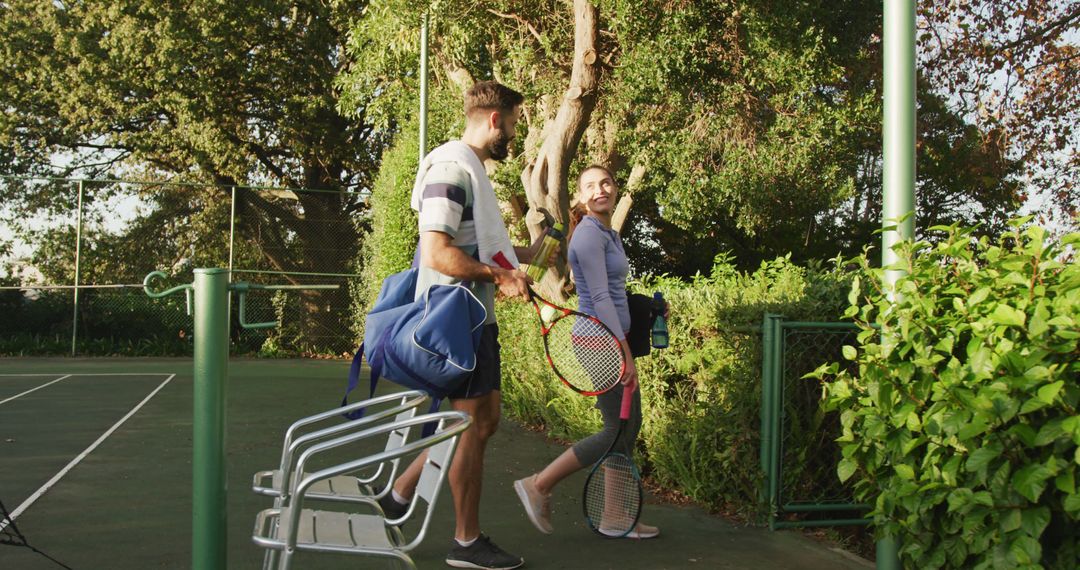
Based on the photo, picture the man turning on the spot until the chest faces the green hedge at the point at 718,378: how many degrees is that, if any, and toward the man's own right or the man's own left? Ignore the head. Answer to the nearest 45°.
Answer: approximately 45° to the man's own left

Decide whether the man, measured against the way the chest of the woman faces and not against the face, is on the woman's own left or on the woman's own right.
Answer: on the woman's own right

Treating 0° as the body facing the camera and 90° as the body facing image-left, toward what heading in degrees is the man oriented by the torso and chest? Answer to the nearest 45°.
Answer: approximately 270°
